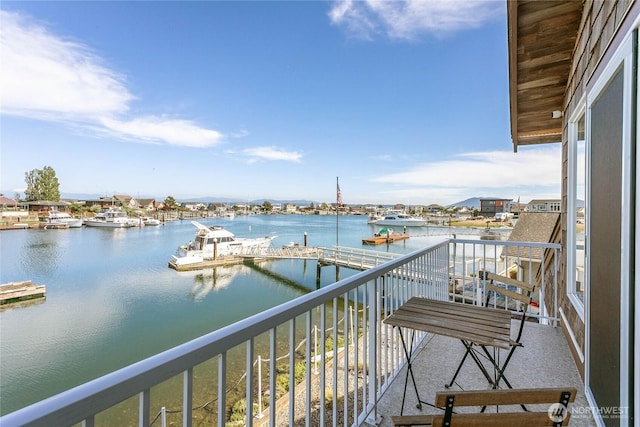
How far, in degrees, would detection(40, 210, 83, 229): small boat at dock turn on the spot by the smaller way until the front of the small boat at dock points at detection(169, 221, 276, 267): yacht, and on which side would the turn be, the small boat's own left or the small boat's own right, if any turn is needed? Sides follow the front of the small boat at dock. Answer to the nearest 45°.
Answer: approximately 90° to the small boat's own right

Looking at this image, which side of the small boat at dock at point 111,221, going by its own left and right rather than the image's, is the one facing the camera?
left

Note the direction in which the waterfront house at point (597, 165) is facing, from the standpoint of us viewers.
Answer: facing to the left of the viewer

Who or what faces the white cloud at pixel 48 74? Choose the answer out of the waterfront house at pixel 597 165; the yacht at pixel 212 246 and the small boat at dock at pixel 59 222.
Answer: the waterfront house

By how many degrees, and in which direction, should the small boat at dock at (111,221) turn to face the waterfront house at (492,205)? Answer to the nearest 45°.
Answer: approximately 135° to its left
